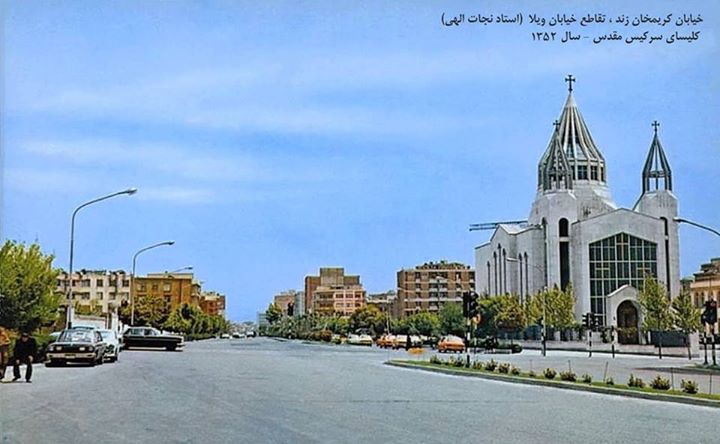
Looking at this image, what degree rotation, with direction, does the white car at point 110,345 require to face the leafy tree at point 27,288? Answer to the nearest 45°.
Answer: approximately 90° to its right

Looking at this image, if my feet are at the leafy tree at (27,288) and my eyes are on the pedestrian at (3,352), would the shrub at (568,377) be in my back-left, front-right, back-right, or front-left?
front-left

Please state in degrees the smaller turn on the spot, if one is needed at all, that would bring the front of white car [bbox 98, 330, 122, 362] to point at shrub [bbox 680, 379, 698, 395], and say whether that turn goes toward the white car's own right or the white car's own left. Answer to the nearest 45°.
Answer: approximately 45° to the white car's own left

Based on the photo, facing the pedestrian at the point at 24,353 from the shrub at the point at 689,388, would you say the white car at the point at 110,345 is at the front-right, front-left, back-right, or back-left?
front-right

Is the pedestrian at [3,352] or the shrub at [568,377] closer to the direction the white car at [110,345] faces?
the pedestrian

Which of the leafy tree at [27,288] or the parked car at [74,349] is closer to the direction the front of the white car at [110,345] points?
the parked car

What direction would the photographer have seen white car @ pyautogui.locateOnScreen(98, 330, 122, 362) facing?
facing the viewer

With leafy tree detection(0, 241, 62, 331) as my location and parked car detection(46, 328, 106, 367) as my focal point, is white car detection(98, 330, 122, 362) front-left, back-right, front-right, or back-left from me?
front-left

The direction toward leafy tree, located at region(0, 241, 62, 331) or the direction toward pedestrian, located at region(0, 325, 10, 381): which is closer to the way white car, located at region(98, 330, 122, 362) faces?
the pedestrian

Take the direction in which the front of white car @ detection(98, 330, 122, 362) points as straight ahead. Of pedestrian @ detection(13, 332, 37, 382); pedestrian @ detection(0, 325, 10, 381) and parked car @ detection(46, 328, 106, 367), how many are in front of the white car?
3

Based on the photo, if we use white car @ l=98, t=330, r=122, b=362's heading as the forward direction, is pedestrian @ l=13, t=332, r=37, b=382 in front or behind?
in front

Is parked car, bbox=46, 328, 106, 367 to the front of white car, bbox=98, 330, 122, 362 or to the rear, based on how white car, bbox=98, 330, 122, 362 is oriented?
to the front

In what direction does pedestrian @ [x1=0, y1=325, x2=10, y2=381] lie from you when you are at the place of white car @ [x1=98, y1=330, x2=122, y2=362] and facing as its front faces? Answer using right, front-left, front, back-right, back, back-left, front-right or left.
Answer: front
